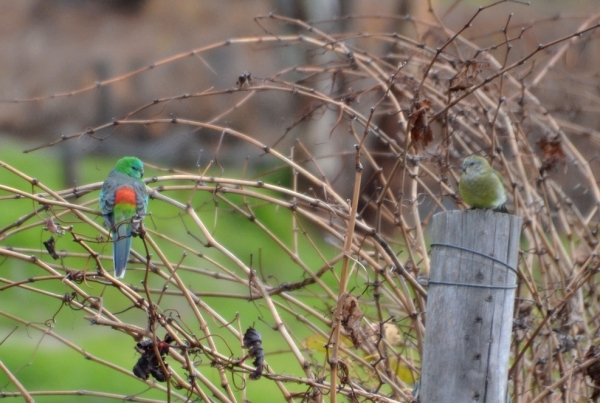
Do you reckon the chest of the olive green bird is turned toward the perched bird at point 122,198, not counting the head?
no

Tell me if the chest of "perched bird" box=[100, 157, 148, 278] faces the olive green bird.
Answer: no

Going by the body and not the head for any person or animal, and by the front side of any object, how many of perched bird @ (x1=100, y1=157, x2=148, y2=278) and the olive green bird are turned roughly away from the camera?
1

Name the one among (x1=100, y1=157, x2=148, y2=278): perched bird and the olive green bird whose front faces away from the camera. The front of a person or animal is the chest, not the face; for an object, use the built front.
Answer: the perched bird

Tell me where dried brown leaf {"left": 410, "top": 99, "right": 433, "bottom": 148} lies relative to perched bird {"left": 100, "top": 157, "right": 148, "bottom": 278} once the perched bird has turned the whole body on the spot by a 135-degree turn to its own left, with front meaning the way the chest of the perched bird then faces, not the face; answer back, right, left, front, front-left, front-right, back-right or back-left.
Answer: left

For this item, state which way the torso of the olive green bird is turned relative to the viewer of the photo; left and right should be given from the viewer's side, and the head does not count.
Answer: facing the viewer and to the left of the viewer

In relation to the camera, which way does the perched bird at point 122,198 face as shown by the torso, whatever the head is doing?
away from the camera
